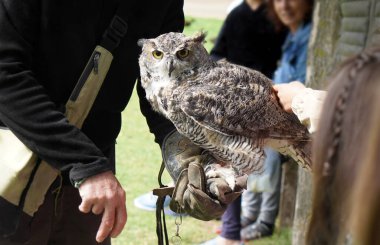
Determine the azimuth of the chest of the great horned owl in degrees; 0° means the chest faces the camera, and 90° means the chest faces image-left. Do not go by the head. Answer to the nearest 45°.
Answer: approximately 90°

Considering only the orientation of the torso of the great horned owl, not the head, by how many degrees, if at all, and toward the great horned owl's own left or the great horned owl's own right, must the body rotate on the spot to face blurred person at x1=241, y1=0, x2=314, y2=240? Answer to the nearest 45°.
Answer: approximately 90° to the great horned owl's own right

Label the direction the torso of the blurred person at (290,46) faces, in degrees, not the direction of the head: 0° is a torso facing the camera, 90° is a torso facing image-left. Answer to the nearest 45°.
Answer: approximately 45°
